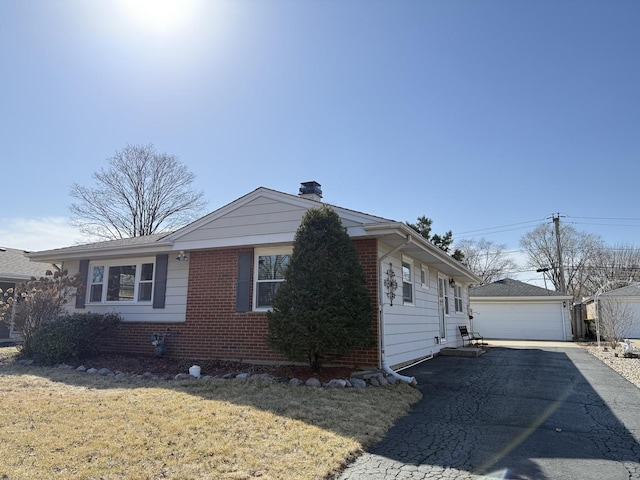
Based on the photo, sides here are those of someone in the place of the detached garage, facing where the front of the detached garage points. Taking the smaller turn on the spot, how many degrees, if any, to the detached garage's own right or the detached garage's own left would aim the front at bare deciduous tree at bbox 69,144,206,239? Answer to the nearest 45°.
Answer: approximately 90° to the detached garage's own right

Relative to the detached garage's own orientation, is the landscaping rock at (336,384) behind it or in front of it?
in front

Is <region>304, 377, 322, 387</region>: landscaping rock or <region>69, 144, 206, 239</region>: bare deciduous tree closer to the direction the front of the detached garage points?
the landscaping rock

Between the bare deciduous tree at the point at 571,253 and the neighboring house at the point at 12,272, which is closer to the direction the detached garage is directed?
the neighboring house

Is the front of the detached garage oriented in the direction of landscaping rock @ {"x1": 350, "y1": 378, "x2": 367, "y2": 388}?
yes

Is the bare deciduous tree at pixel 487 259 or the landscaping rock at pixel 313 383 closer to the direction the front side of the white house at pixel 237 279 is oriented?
the landscaping rock

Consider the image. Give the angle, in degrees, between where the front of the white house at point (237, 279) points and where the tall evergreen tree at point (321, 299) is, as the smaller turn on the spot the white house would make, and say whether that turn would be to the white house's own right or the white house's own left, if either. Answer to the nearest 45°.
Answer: approximately 90° to the white house's own left

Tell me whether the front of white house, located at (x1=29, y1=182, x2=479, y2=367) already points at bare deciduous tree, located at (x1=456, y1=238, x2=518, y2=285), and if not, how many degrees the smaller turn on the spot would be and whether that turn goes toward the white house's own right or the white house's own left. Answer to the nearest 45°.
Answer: approximately 180°

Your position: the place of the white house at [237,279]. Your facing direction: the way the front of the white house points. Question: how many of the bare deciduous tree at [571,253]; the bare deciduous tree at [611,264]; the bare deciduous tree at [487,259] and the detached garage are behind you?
4

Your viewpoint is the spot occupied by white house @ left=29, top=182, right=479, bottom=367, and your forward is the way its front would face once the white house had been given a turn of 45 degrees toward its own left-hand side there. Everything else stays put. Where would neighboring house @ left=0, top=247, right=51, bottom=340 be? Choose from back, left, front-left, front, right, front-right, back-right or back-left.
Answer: back-right

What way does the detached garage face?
toward the camera

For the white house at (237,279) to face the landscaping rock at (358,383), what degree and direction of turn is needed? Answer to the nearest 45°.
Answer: approximately 90° to its left

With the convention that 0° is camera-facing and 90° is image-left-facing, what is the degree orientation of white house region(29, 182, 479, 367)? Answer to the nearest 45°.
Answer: approximately 45°

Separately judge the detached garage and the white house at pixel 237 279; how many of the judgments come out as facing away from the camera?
0
